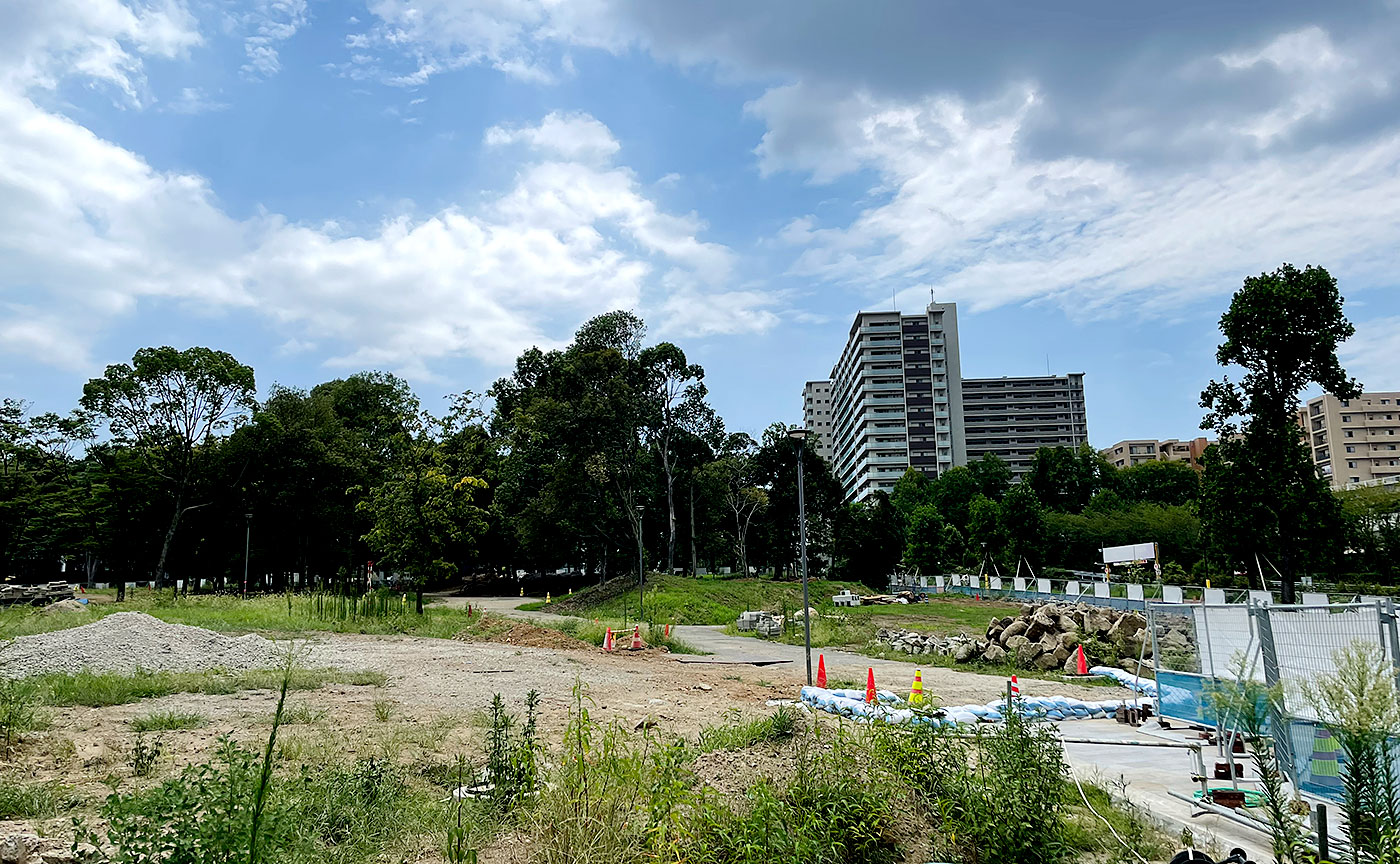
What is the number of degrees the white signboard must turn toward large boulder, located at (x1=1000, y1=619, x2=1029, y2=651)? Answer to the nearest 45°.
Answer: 0° — it already faces it

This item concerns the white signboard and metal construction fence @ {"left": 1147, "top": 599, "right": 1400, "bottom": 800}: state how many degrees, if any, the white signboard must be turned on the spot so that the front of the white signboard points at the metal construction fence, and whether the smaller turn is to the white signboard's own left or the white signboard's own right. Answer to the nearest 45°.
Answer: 0° — it already faces it

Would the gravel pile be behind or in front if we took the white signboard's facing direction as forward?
in front

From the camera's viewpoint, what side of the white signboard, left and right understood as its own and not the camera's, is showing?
front

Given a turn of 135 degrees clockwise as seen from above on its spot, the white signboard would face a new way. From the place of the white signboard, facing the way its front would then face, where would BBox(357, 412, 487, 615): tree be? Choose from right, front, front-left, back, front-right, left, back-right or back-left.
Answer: left

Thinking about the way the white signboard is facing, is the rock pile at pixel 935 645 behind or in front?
in front

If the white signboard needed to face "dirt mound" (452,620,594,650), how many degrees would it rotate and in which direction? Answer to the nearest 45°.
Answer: approximately 45° to its right

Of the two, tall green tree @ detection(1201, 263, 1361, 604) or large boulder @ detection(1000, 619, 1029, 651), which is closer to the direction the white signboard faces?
the large boulder

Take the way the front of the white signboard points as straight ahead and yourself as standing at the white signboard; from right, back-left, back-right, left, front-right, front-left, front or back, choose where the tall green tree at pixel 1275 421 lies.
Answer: left
